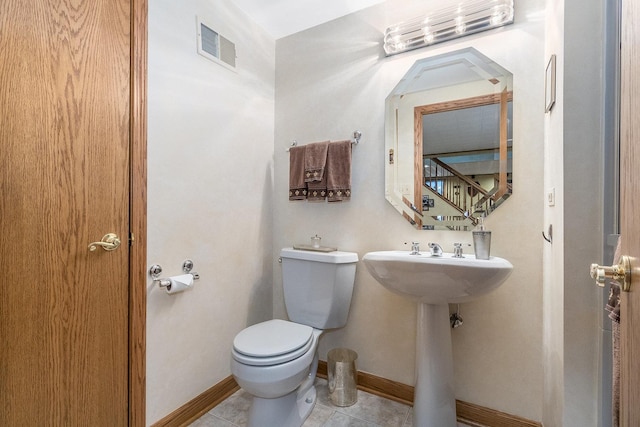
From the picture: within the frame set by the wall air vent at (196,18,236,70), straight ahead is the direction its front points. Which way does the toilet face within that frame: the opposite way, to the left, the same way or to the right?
to the right

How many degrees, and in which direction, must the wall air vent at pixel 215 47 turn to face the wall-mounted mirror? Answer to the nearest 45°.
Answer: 0° — it already faces it

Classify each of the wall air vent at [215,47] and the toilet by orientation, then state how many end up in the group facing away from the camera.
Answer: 0

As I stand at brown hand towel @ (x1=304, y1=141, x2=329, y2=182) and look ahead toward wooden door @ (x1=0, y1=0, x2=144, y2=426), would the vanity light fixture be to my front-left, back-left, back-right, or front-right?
back-left
